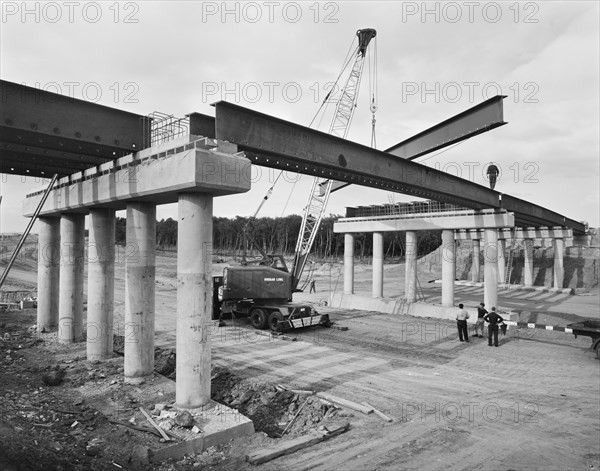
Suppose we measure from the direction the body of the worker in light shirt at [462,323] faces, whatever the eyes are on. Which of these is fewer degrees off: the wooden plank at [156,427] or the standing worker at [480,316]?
the standing worker

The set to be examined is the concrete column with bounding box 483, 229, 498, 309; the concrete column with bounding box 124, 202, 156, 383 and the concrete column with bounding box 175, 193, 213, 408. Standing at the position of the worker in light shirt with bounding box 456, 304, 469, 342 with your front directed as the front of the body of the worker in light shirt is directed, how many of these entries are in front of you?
1

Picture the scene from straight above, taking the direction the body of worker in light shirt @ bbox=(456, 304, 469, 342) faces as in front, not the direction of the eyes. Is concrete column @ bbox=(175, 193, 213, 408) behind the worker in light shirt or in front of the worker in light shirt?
behind

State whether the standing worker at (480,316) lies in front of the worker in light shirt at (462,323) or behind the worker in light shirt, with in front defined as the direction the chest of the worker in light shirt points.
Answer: in front

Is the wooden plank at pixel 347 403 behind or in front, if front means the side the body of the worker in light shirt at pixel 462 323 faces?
behind

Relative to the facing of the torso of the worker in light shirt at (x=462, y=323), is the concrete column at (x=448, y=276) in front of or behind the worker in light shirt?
in front

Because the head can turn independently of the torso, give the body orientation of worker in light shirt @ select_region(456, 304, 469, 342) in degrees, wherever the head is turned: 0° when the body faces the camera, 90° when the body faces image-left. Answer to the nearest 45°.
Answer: approximately 180°

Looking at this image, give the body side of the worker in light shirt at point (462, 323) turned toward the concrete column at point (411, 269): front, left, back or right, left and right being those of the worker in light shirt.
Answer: front

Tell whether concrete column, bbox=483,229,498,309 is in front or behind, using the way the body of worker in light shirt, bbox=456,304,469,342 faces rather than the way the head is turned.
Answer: in front

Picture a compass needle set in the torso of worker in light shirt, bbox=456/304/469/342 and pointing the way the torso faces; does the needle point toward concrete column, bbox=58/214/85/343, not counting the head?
no

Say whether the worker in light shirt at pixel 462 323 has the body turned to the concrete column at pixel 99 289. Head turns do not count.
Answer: no

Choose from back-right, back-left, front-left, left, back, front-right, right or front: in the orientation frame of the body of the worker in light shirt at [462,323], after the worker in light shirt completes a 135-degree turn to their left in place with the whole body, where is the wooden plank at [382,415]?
front-left

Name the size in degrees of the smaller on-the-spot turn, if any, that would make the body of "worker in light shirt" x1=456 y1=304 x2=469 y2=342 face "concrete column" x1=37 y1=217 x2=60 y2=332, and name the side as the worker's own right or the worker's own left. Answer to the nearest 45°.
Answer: approximately 90° to the worker's own left
